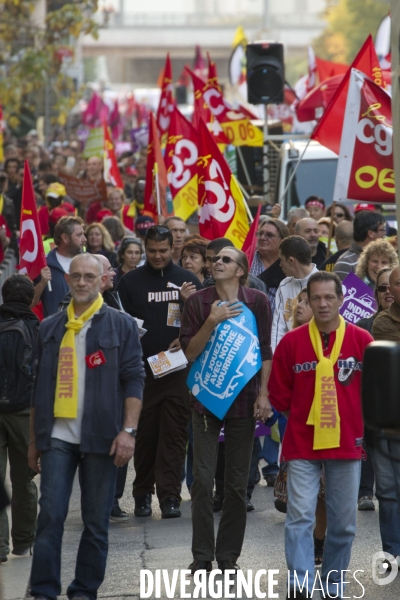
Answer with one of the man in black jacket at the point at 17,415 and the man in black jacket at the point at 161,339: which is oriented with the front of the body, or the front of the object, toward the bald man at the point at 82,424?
the man in black jacket at the point at 161,339

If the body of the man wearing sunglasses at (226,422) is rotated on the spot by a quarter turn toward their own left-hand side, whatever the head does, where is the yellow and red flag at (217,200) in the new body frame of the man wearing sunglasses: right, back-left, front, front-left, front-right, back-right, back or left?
left

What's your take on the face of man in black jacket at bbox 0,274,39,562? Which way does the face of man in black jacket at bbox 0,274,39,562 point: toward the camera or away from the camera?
away from the camera

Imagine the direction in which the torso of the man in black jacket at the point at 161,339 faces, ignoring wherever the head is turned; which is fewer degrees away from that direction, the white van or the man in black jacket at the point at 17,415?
the man in black jacket

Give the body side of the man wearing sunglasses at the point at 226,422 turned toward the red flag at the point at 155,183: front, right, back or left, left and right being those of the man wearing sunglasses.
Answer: back

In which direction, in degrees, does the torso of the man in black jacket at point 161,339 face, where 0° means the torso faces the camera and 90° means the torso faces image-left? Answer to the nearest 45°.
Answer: approximately 0°

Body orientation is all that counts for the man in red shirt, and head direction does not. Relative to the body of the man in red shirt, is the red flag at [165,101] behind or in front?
behind

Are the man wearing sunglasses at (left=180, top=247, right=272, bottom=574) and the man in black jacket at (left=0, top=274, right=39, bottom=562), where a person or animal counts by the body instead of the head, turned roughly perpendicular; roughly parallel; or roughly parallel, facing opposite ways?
roughly parallel, facing opposite ways

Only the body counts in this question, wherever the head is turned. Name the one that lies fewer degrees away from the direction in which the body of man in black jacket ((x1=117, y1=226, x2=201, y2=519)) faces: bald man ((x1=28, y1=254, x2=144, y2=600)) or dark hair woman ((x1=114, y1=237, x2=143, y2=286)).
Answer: the bald man

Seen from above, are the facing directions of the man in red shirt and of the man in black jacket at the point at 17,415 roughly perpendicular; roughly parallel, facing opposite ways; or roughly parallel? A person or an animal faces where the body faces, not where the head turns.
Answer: roughly parallel, facing opposite ways

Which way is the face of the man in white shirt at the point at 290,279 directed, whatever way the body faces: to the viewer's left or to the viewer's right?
to the viewer's left

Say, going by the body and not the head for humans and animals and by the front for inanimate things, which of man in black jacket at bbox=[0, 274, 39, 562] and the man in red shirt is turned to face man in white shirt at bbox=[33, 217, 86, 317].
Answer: the man in black jacket

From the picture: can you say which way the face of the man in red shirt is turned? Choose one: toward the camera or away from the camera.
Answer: toward the camera

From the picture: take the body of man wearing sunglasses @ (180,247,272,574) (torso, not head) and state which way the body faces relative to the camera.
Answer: toward the camera

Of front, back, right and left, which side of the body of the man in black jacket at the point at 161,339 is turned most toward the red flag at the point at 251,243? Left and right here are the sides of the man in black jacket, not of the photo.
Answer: back
